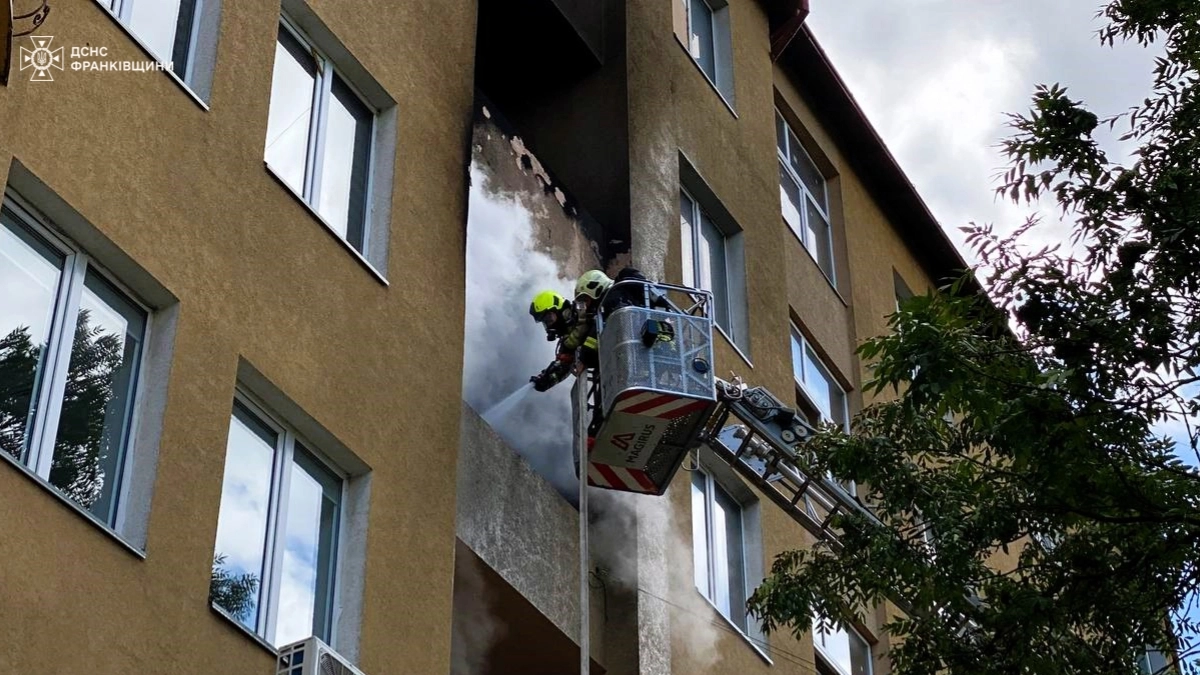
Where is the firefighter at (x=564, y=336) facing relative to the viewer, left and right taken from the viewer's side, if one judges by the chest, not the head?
facing to the left of the viewer

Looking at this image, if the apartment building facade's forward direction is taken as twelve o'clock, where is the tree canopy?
The tree canopy is roughly at 11 o'clock from the apartment building facade.

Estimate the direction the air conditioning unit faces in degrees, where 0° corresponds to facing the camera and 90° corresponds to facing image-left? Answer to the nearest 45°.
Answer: approximately 315°

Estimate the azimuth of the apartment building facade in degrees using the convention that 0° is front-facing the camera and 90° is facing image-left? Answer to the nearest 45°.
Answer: approximately 315°

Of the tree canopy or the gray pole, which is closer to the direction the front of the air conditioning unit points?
the tree canopy

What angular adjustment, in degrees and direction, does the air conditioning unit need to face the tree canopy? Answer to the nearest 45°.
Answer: approximately 45° to its left
